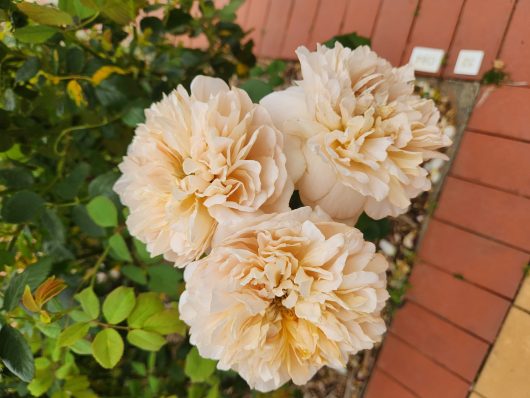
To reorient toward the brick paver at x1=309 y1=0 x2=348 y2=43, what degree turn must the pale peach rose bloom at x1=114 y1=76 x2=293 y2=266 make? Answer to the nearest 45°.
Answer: approximately 180°

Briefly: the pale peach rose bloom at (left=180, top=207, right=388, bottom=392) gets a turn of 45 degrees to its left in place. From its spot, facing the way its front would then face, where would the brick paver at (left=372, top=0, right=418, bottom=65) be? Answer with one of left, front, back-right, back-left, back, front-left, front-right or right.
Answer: back-left

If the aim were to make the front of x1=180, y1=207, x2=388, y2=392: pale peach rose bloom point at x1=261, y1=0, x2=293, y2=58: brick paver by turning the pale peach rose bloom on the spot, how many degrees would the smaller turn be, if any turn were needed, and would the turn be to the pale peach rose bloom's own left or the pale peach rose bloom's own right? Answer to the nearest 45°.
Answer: approximately 180°

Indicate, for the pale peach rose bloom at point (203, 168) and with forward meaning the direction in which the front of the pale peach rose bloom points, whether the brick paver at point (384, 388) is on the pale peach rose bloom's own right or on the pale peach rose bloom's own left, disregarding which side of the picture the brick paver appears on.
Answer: on the pale peach rose bloom's own left

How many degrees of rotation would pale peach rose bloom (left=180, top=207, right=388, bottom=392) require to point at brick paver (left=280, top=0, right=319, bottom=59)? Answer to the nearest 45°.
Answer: approximately 180°

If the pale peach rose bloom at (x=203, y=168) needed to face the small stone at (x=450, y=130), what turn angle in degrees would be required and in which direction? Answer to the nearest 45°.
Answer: approximately 135° to its left

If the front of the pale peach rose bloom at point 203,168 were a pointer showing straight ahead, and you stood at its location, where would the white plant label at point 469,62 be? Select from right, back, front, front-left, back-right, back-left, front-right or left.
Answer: back-left

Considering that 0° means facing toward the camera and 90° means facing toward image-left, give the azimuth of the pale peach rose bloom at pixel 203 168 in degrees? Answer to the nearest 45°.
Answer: approximately 0°

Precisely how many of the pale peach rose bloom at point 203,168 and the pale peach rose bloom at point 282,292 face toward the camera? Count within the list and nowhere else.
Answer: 2

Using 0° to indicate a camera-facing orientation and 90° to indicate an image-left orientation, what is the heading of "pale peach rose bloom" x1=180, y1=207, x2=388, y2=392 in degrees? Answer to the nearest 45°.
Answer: approximately 0°

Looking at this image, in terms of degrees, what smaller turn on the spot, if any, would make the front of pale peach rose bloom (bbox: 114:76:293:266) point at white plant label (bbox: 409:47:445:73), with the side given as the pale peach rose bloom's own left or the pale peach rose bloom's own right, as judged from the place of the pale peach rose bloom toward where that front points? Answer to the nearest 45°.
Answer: approximately 135° to the pale peach rose bloom's own left
